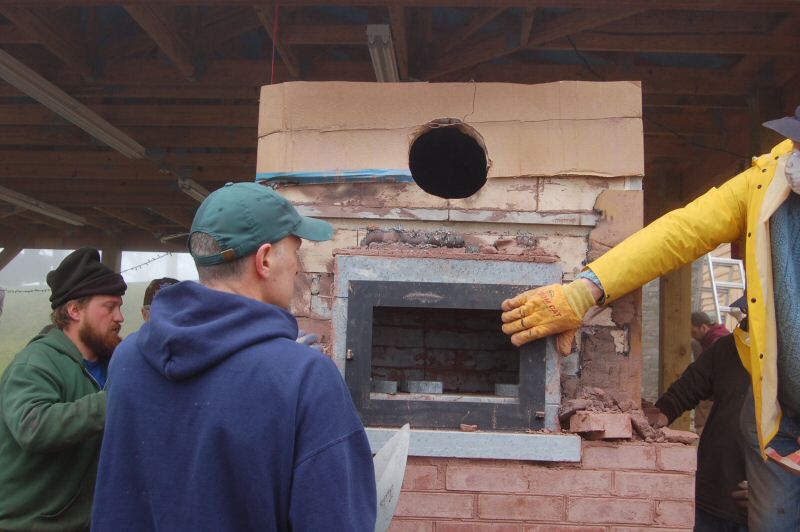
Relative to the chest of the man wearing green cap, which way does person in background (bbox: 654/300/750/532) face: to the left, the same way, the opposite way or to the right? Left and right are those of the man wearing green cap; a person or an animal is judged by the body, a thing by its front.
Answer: to the left

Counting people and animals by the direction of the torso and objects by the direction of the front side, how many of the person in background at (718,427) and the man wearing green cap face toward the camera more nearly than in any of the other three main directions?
0

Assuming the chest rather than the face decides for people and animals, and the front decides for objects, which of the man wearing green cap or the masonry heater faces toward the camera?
the masonry heater

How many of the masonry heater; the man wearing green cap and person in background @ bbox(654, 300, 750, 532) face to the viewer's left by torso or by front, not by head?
1

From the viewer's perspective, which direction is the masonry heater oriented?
toward the camera

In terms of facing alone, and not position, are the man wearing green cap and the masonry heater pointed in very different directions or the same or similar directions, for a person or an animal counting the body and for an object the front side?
very different directions

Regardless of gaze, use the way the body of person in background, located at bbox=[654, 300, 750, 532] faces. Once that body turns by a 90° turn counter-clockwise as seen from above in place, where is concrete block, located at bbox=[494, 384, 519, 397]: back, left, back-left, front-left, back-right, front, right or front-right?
front-right

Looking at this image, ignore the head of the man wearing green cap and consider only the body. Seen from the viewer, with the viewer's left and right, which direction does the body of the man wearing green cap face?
facing away from the viewer and to the right of the viewer

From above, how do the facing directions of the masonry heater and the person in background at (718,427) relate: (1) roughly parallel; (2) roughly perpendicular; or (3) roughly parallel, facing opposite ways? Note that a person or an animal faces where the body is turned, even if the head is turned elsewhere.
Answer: roughly perpendicular

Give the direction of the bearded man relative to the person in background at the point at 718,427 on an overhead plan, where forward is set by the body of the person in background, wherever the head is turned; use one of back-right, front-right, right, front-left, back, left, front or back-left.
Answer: front-left

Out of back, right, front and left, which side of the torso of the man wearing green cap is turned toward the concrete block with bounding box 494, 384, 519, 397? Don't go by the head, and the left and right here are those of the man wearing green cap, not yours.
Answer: front

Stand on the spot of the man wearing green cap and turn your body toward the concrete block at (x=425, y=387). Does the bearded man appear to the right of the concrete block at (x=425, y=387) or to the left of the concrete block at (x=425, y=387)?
left

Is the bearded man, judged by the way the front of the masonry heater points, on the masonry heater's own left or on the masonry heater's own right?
on the masonry heater's own right

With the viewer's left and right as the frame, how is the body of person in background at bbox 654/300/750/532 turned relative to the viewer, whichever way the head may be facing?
facing to the left of the viewer

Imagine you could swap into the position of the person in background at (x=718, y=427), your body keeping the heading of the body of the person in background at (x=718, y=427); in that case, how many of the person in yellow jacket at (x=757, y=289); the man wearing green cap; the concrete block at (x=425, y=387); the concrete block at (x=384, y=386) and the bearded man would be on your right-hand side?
0

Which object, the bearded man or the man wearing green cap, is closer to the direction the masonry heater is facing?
the man wearing green cap

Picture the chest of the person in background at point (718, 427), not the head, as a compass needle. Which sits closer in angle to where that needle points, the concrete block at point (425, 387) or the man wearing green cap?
the concrete block

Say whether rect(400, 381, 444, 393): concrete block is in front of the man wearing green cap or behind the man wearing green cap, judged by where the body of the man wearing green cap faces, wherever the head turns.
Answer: in front
